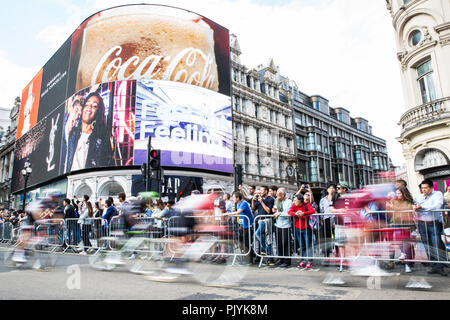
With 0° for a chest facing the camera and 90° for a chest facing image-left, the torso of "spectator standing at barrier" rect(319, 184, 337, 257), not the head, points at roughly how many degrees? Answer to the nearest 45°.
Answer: approximately 45°

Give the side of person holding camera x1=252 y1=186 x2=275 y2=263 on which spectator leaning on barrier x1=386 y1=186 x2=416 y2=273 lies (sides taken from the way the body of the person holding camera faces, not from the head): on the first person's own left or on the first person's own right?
on the first person's own left

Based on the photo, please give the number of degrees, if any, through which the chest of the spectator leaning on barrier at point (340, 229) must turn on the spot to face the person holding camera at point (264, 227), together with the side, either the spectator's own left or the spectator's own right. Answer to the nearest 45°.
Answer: approximately 90° to the spectator's own right

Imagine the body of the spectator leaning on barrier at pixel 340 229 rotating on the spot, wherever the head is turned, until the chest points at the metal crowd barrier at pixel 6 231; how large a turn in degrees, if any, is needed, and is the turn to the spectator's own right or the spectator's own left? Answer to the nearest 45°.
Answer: approximately 45° to the spectator's own right

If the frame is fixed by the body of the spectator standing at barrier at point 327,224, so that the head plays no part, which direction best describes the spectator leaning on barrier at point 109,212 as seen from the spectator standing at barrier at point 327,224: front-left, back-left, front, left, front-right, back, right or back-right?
front-right

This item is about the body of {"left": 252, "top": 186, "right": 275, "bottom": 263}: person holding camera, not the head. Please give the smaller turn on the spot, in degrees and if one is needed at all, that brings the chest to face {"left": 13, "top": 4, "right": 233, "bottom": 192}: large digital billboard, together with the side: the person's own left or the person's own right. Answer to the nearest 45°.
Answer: approximately 90° to the person's own right

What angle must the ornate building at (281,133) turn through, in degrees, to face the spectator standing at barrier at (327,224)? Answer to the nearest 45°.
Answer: approximately 45° to its right

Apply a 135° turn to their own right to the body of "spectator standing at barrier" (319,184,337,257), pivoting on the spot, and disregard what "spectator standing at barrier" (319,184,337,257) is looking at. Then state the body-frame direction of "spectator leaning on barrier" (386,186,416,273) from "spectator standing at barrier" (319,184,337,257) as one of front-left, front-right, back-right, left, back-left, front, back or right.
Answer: back-right

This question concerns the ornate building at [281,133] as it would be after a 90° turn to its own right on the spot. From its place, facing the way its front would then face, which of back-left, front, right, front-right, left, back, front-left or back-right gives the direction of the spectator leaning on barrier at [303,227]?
front-left

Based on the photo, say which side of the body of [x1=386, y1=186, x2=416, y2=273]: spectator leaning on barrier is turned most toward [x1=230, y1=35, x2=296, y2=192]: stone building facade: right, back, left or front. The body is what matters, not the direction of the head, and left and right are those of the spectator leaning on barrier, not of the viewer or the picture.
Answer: right
